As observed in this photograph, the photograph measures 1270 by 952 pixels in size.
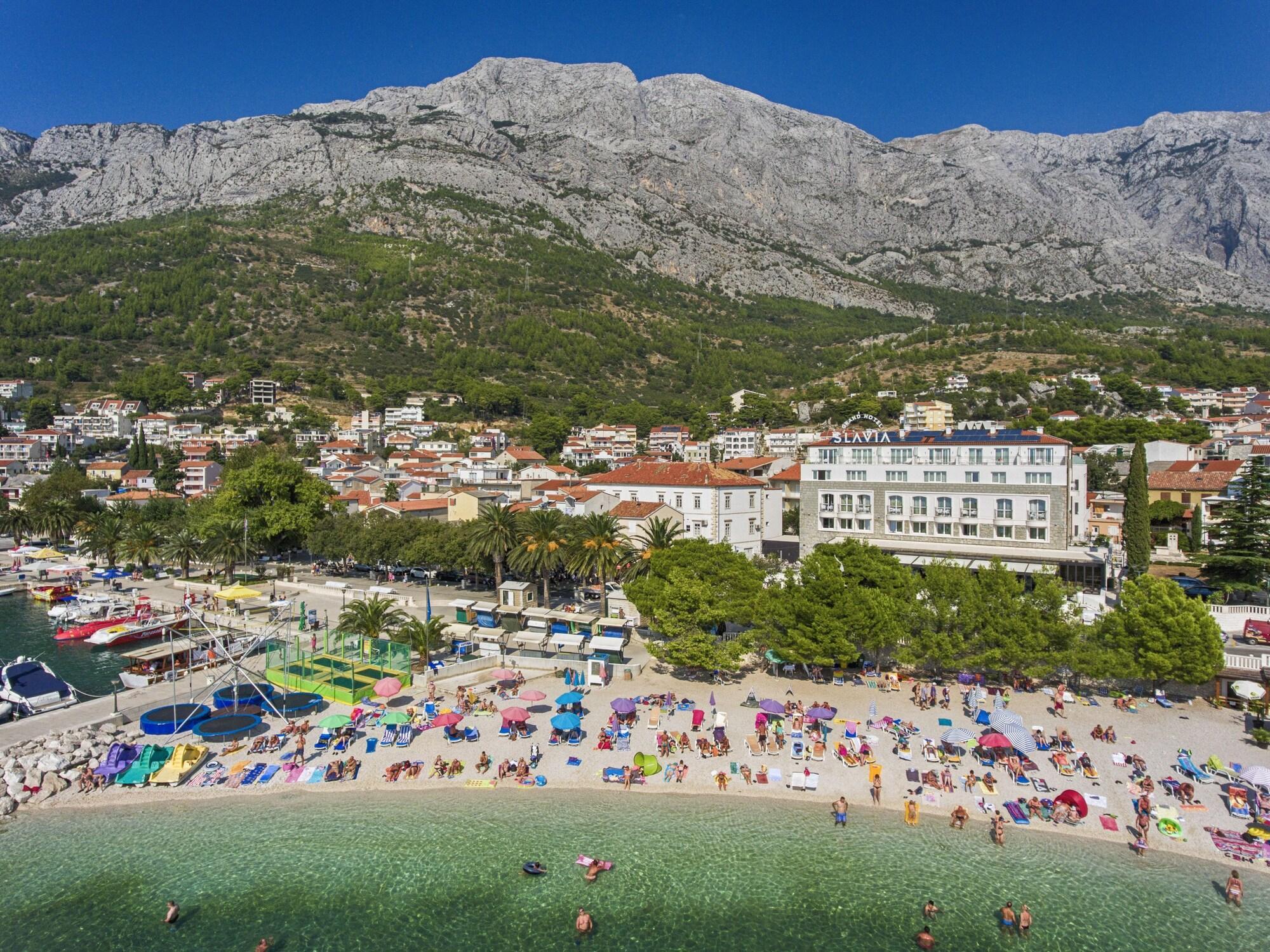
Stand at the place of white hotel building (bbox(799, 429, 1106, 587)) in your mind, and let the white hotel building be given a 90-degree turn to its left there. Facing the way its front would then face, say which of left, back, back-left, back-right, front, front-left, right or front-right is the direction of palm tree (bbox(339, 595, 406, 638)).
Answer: back-right

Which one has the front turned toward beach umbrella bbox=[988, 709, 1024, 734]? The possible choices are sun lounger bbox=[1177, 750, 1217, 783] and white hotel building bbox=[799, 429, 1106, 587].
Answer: the white hotel building

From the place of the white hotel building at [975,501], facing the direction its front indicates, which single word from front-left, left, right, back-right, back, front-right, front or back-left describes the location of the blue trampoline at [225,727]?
front-right

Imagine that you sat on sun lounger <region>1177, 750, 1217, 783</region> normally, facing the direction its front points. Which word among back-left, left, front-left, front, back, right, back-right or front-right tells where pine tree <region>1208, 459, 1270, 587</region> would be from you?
back-left

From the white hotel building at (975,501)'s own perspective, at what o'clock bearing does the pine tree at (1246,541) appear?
The pine tree is roughly at 9 o'clock from the white hotel building.

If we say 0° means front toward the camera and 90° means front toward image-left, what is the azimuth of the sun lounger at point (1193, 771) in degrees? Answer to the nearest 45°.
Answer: approximately 315°

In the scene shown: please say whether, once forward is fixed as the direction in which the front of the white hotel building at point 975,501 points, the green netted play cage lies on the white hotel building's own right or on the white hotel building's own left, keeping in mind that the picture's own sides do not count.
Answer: on the white hotel building's own right

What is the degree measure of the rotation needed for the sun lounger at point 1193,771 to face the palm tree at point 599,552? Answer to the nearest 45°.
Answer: approximately 135° to its right

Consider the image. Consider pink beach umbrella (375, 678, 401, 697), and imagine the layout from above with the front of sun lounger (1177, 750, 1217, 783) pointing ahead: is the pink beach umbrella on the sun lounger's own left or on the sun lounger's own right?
on the sun lounger's own right

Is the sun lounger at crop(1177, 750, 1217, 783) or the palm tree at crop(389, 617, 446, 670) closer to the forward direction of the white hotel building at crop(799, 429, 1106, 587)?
the sun lounger

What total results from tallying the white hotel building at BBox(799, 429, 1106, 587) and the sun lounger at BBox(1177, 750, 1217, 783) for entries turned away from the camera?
0

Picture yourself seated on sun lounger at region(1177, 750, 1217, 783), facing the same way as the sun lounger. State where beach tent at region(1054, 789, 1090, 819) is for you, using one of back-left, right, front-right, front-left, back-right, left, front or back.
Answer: right

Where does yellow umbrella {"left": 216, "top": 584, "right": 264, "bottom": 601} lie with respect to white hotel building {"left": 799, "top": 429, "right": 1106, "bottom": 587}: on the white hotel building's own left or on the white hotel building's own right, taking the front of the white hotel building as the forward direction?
on the white hotel building's own right

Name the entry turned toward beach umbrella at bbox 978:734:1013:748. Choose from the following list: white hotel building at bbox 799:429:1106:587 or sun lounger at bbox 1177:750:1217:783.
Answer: the white hotel building

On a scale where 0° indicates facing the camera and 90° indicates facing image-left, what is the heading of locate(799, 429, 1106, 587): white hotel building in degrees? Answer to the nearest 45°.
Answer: approximately 0°

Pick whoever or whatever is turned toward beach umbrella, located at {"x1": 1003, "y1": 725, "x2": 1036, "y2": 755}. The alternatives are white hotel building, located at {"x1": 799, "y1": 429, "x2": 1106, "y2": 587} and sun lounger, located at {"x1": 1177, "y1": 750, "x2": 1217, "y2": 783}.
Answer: the white hotel building

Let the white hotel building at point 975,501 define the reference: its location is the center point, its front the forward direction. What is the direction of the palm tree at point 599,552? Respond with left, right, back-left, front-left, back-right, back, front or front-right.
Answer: front-right
